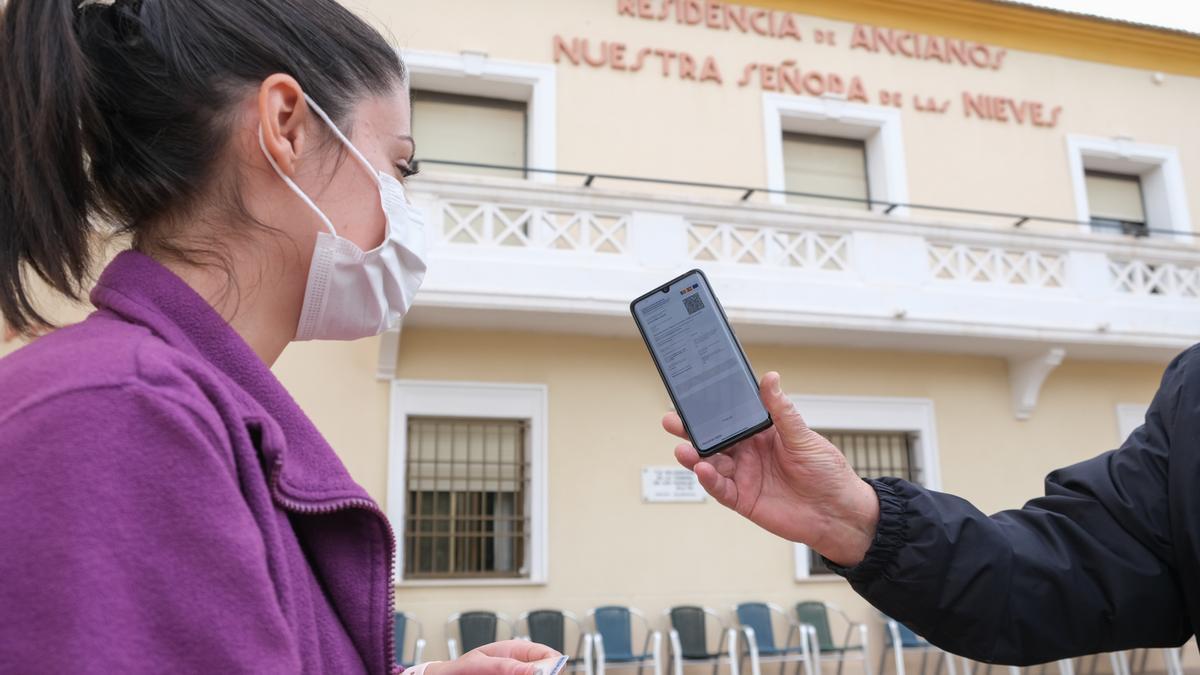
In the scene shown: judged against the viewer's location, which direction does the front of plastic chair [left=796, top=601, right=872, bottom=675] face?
facing the viewer and to the right of the viewer

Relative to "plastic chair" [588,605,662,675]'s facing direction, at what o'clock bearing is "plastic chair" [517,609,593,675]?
"plastic chair" [517,609,593,675] is roughly at 4 o'clock from "plastic chair" [588,605,662,675].

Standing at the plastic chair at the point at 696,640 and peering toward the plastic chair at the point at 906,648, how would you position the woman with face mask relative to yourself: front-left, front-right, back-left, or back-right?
back-right

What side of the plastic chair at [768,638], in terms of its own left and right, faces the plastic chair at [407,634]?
right

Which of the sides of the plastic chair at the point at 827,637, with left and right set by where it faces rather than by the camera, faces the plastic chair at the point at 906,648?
left

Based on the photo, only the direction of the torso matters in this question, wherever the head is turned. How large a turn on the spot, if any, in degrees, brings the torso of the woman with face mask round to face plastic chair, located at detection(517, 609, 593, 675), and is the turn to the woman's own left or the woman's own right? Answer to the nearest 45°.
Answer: approximately 90° to the woman's own left

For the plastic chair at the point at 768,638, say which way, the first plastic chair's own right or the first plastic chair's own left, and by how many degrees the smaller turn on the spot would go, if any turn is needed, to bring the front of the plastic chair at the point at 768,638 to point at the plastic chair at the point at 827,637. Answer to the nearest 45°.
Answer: approximately 90° to the first plastic chair's own left

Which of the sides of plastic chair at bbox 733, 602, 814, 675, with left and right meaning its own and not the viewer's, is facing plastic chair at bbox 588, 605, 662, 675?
right

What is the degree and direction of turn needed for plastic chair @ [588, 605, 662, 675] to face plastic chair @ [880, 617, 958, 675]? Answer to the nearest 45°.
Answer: approximately 45° to its left

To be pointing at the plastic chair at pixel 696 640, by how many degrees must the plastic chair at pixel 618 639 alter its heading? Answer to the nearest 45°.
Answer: approximately 45° to its left

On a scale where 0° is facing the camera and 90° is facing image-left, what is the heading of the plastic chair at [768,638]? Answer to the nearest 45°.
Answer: approximately 315°

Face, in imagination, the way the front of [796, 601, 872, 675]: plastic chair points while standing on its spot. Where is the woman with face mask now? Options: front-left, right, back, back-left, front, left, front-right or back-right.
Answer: front-right
